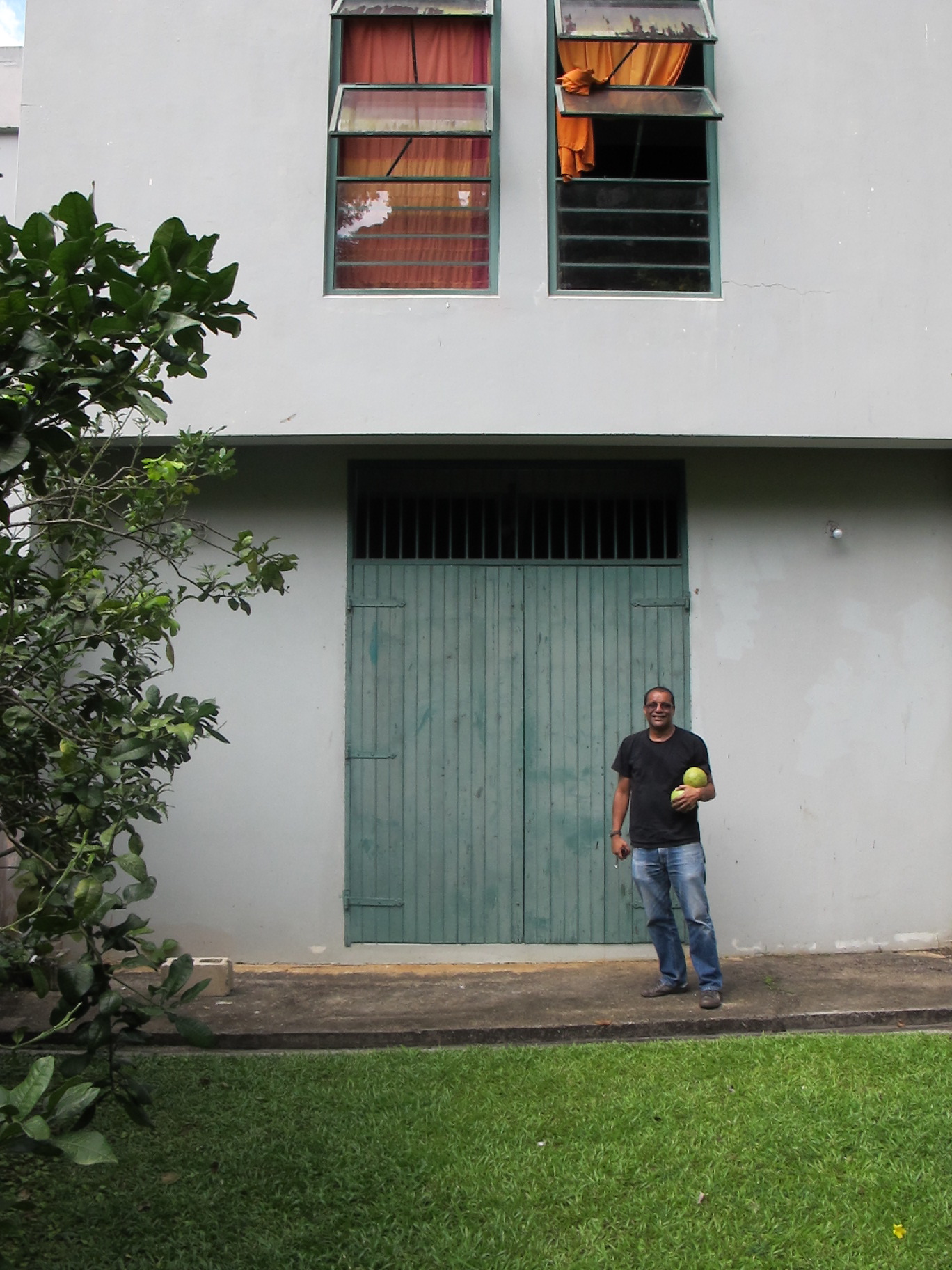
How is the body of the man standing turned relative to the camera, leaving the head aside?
toward the camera

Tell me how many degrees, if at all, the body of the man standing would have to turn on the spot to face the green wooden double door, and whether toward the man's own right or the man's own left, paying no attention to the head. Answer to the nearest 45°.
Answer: approximately 135° to the man's own right

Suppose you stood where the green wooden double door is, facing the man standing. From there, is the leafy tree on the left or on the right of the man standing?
right

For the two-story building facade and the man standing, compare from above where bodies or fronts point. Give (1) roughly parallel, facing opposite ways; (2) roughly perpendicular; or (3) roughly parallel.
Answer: roughly parallel

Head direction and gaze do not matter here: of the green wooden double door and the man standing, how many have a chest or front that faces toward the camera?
2

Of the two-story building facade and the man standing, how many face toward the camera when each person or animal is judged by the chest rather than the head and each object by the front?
2

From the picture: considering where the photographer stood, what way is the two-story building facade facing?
facing the viewer

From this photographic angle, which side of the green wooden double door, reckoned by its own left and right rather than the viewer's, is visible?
front

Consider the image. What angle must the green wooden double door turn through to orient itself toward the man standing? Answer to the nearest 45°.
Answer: approximately 45° to its left

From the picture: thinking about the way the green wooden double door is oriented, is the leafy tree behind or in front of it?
in front

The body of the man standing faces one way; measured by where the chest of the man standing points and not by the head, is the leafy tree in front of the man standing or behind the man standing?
in front

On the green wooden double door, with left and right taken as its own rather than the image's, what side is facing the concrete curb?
front
